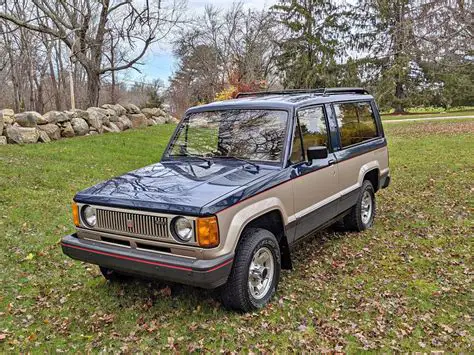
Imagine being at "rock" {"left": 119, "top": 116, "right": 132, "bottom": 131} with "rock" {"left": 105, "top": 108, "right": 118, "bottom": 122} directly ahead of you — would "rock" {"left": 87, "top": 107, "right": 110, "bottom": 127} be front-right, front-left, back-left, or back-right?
front-left

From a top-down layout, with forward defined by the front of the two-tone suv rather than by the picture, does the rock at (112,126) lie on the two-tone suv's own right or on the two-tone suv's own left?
on the two-tone suv's own right

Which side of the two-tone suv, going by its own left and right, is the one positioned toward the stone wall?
right

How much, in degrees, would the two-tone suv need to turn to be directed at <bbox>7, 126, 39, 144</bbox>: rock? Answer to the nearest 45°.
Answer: approximately 90° to its right

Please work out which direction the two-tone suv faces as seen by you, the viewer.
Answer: facing the viewer and to the left of the viewer

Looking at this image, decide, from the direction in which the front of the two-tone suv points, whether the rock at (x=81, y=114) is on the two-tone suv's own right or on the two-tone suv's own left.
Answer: on the two-tone suv's own right

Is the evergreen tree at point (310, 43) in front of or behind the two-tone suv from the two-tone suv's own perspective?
behind

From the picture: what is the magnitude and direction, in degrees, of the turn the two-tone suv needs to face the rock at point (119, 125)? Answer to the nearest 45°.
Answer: approximately 135° to its right

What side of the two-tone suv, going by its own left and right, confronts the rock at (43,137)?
right

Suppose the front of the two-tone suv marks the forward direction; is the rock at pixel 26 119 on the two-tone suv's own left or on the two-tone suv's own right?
on the two-tone suv's own right

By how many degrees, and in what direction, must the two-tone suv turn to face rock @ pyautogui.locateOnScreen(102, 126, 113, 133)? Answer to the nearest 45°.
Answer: approximately 135° to its right

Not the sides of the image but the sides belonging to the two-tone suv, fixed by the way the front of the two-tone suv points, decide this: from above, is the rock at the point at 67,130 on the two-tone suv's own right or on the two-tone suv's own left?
on the two-tone suv's own right
